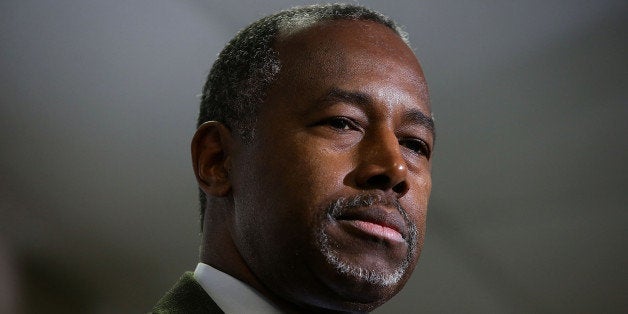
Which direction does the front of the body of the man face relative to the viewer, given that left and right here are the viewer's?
facing the viewer and to the right of the viewer

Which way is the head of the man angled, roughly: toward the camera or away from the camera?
toward the camera
